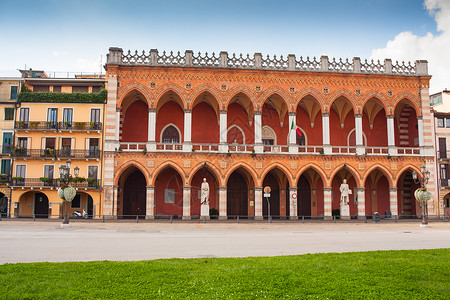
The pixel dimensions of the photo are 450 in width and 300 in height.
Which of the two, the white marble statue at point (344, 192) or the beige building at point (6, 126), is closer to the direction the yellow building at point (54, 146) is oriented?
the white marble statue

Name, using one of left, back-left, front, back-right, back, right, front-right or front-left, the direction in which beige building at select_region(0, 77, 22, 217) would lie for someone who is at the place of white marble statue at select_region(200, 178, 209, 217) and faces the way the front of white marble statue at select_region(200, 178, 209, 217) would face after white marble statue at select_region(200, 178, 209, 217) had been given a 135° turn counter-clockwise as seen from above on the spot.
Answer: back-left

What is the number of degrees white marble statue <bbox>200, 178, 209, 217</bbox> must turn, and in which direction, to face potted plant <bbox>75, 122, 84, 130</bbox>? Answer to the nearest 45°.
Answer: approximately 90° to its right

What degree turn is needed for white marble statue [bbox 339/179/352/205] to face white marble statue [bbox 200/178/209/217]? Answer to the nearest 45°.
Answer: approximately 45° to its right

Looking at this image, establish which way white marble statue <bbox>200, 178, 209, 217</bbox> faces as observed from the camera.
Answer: facing the viewer

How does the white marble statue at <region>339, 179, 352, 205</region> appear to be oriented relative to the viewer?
toward the camera

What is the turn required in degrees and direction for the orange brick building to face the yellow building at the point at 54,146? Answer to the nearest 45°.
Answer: approximately 90° to its right

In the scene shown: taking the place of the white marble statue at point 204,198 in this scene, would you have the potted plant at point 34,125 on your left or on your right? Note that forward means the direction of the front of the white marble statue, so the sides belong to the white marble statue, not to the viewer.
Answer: on your right

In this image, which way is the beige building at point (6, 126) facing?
toward the camera

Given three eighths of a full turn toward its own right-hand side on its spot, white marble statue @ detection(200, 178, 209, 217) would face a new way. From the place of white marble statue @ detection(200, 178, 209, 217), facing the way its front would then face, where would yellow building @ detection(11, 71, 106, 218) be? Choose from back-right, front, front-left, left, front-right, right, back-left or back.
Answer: front-left

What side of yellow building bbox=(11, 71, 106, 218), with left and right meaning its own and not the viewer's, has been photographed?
front

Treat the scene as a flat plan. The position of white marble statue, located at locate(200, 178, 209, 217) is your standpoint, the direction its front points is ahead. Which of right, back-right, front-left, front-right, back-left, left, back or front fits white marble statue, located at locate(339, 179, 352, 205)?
left

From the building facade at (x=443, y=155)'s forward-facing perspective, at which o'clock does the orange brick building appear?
The orange brick building is roughly at 2 o'clock from the building facade.

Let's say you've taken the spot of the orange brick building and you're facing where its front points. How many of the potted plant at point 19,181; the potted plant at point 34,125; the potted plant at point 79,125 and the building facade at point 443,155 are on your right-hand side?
3

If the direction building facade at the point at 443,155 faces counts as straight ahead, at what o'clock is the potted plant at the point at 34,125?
The potted plant is roughly at 2 o'clock from the building facade.

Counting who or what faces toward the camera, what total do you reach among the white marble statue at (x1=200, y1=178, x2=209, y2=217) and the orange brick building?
2

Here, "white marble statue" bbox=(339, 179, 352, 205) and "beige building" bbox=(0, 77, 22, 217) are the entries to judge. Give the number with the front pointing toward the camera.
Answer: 2

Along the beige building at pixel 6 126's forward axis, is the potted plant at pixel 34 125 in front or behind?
in front
